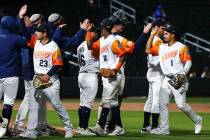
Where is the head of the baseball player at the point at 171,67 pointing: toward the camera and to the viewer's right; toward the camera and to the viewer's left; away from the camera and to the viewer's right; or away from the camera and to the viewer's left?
toward the camera and to the viewer's left

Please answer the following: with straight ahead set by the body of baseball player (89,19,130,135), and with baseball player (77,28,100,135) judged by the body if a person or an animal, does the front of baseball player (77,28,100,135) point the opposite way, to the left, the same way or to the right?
the opposite way

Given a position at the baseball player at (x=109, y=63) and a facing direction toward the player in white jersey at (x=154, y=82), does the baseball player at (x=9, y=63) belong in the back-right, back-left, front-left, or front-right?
back-left

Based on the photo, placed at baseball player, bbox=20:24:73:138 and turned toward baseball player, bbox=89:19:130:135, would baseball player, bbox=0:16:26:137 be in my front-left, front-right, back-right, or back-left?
back-left

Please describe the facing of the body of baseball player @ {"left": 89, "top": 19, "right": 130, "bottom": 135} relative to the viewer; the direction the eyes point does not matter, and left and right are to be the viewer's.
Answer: facing the viewer and to the left of the viewer

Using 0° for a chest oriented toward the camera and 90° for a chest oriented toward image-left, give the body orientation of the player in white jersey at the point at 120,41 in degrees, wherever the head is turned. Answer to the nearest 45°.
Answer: approximately 90°
